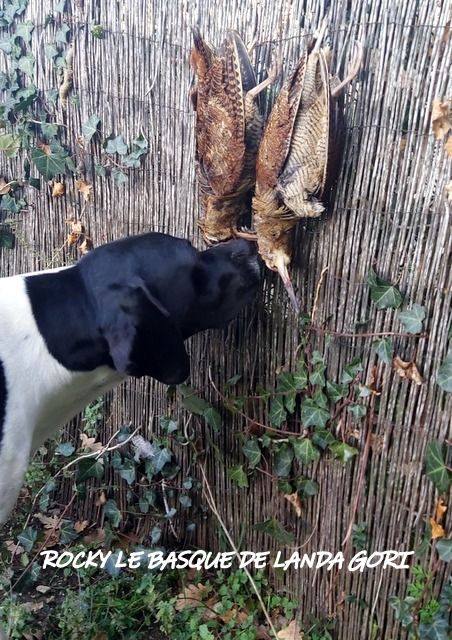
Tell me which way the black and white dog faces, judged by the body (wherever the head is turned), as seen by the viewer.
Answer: to the viewer's right

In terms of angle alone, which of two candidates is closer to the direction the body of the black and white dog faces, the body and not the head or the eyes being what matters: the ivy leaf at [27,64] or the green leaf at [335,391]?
the green leaf

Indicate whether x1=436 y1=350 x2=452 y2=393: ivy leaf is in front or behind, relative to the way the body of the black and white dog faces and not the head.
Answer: in front

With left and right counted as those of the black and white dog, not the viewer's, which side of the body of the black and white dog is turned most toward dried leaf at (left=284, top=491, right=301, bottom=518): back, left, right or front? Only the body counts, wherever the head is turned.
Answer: front

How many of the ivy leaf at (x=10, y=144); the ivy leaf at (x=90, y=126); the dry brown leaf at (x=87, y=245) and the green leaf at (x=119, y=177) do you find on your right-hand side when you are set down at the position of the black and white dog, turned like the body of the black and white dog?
0

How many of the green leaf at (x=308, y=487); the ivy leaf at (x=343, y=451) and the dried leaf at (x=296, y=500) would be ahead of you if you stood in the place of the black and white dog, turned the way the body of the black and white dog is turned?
3

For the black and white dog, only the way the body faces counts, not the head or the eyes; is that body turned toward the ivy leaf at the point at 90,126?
no

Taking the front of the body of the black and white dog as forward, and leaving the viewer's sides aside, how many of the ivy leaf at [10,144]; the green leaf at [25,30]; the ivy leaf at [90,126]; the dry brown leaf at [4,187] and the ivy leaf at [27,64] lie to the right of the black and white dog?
0

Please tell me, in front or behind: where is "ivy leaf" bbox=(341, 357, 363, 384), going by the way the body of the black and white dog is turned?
in front

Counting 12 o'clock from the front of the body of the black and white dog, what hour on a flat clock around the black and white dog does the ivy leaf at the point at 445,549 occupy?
The ivy leaf is roughly at 1 o'clock from the black and white dog.

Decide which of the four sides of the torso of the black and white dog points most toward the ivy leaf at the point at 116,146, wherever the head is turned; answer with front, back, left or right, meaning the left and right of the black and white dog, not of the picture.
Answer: left

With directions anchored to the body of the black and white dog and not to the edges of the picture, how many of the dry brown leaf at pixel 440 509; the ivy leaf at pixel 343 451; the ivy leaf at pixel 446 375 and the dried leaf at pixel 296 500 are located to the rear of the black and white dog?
0

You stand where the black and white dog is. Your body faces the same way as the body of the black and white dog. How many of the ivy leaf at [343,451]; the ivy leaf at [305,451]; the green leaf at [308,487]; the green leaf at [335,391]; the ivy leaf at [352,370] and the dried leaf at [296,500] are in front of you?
6
